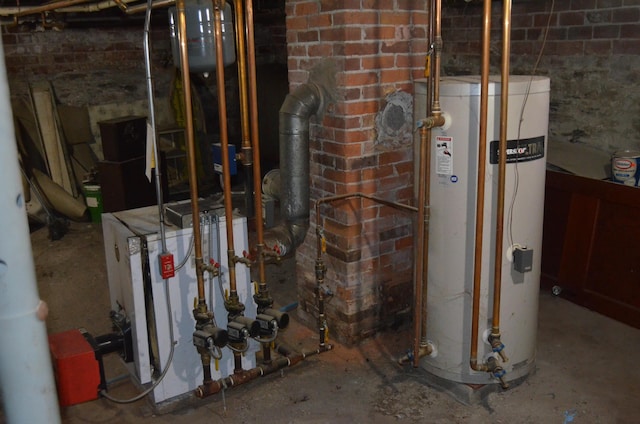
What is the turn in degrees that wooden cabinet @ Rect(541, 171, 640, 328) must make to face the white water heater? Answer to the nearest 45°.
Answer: approximately 45° to its left

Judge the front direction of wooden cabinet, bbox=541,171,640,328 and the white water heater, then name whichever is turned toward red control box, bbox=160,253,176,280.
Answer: the wooden cabinet

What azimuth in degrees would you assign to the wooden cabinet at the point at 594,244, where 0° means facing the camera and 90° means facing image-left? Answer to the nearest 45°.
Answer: approximately 45°

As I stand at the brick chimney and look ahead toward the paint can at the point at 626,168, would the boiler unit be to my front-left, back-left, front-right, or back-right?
back-right

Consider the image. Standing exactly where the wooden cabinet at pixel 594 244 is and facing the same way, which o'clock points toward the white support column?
The white support column is roughly at 11 o'clock from the wooden cabinet.

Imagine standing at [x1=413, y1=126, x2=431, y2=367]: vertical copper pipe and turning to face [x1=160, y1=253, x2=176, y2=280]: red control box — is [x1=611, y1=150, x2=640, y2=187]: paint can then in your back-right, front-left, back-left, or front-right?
back-right

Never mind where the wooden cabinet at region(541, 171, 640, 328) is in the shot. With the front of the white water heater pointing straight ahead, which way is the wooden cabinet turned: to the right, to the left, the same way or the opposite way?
to the right

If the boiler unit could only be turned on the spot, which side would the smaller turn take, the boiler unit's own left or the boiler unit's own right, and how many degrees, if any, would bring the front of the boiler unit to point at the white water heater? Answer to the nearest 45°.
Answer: approximately 135° to the boiler unit's own left

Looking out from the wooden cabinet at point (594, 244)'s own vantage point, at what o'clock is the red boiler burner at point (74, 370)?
The red boiler burner is roughly at 12 o'clock from the wooden cabinet.
